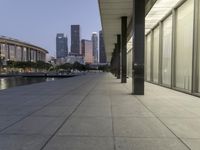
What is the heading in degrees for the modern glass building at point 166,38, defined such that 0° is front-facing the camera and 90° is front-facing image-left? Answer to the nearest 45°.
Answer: approximately 90°
